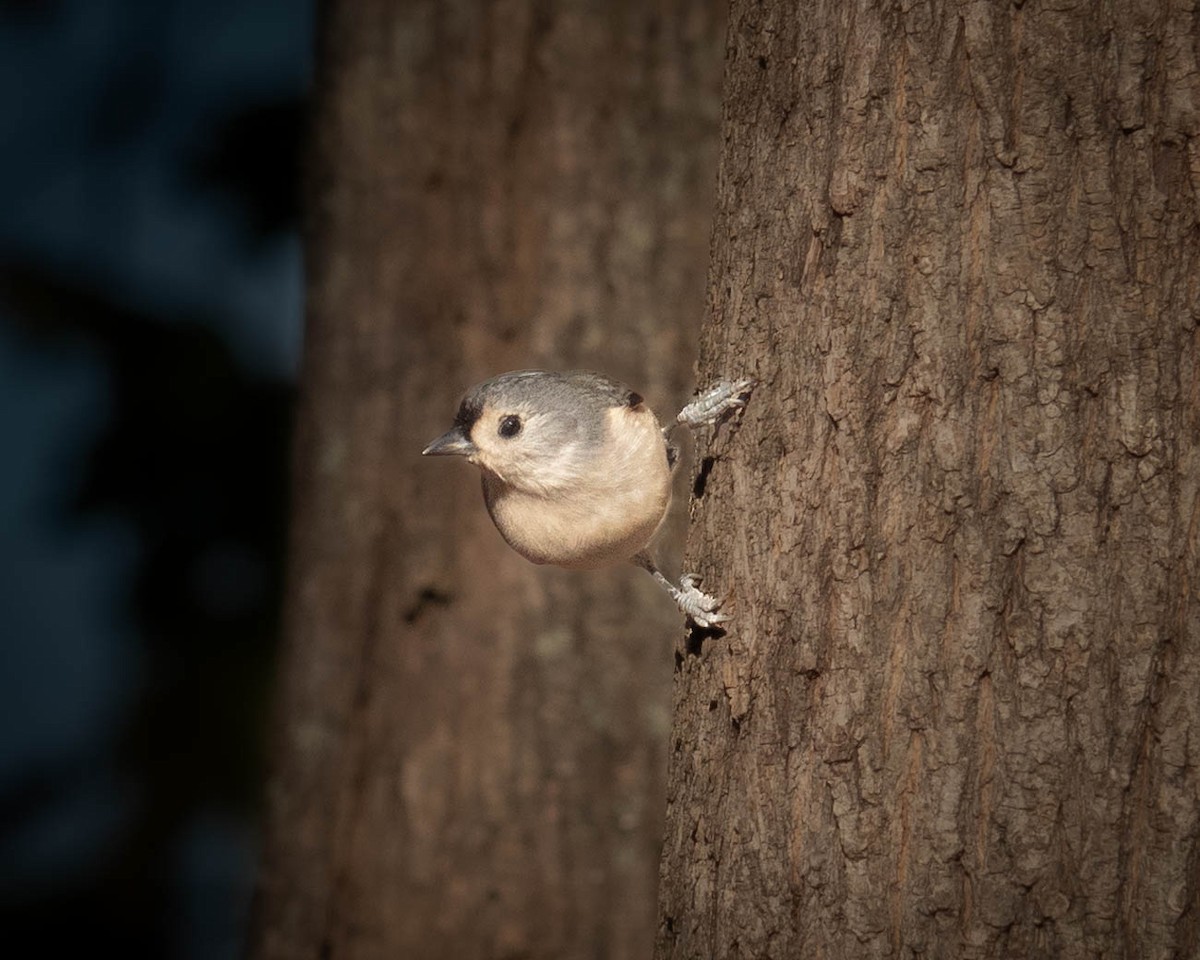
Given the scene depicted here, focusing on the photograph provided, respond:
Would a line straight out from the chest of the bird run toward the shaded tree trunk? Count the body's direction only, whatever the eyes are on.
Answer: no

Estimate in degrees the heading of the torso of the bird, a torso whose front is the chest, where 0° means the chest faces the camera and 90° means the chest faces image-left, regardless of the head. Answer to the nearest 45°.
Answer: approximately 45°
